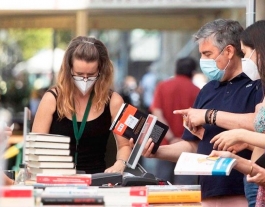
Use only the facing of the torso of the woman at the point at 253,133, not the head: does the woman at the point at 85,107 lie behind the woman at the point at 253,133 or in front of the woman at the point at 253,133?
in front

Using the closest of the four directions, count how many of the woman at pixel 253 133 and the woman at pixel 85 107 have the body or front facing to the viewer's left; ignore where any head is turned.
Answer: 1

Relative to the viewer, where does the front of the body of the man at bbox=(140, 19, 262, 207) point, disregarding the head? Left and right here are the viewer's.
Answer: facing the viewer and to the left of the viewer

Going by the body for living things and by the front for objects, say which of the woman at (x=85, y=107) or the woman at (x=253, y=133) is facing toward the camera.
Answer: the woman at (x=85, y=107)

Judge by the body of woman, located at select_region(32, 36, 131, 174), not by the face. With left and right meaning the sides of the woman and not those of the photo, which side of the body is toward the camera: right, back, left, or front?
front

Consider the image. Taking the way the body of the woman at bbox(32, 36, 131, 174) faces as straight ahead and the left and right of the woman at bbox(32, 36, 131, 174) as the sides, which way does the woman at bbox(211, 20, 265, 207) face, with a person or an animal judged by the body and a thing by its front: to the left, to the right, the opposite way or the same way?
to the right

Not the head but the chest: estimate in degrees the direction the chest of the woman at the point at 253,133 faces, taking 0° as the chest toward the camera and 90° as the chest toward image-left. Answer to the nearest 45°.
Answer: approximately 90°

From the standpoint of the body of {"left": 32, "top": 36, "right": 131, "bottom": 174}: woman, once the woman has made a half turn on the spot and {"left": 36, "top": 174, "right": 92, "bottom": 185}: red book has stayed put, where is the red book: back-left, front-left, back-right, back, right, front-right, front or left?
back

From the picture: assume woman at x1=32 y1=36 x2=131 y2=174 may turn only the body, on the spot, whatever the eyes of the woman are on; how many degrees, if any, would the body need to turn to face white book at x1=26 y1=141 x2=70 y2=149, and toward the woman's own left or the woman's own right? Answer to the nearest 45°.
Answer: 0° — they already face it
